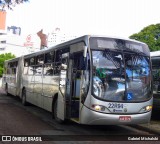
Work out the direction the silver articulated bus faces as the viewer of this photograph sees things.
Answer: facing the viewer and to the right of the viewer
